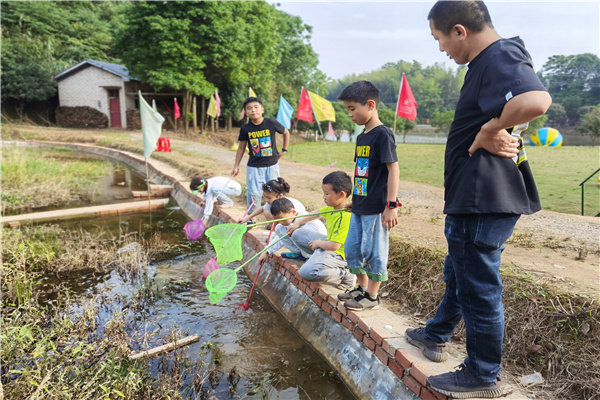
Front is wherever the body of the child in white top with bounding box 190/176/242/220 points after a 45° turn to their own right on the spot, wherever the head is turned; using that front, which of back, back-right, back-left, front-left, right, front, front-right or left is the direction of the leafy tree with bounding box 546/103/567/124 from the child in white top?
right

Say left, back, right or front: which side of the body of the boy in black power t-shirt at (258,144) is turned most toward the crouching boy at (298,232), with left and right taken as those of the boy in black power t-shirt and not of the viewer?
front

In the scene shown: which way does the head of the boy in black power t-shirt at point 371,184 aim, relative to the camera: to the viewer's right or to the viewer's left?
to the viewer's left

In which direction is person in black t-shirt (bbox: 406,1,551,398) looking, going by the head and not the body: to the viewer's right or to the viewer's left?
to the viewer's left

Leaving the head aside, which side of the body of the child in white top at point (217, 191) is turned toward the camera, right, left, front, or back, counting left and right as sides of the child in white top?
left

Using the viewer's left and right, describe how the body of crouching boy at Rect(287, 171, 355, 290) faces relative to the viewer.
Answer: facing to the left of the viewer

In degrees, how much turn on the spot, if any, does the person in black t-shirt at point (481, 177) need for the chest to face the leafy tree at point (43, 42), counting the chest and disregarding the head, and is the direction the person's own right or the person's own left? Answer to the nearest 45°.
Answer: approximately 45° to the person's own right

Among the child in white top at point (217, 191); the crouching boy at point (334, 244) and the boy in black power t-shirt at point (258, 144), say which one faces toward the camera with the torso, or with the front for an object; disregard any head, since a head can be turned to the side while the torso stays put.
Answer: the boy in black power t-shirt

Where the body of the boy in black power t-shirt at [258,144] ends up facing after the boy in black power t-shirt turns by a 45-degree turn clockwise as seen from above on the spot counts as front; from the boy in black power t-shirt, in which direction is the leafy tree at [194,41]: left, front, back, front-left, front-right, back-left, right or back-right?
back-right

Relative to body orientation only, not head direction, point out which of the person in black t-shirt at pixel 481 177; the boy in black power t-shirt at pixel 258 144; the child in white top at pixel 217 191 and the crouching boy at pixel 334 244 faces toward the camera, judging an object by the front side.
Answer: the boy in black power t-shirt

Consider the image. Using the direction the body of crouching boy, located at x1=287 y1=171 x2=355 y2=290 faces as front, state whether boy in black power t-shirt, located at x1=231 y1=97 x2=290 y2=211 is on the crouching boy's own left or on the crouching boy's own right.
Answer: on the crouching boy's own right

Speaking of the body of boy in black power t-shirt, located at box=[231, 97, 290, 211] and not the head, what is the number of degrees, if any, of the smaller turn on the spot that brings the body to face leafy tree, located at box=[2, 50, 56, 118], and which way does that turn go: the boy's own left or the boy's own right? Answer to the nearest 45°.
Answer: approximately 135° to the boy's own right

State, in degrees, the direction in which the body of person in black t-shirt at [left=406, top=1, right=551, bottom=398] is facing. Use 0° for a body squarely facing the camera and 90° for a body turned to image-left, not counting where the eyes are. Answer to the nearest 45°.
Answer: approximately 90°

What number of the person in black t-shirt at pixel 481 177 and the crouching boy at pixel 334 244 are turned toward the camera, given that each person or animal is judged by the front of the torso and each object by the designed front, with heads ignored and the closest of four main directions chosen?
0

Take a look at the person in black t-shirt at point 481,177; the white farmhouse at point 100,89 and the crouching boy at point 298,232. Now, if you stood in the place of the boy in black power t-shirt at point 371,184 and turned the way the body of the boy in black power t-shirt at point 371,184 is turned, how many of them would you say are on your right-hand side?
2

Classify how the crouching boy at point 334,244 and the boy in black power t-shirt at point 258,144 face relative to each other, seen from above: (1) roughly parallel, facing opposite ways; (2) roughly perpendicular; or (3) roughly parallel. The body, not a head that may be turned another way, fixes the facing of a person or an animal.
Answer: roughly perpendicular

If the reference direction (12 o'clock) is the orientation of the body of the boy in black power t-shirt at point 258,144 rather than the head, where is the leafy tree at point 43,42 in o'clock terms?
The leafy tree is roughly at 5 o'clock from the boy in black power t-shirt.

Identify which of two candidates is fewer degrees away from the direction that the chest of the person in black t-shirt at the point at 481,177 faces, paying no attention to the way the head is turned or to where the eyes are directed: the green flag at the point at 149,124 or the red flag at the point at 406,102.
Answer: the green flag
